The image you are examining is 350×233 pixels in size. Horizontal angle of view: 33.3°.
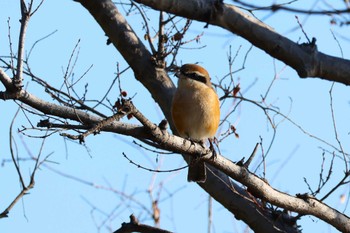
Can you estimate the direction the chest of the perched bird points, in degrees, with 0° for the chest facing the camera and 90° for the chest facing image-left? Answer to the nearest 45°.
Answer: approximately 0°
